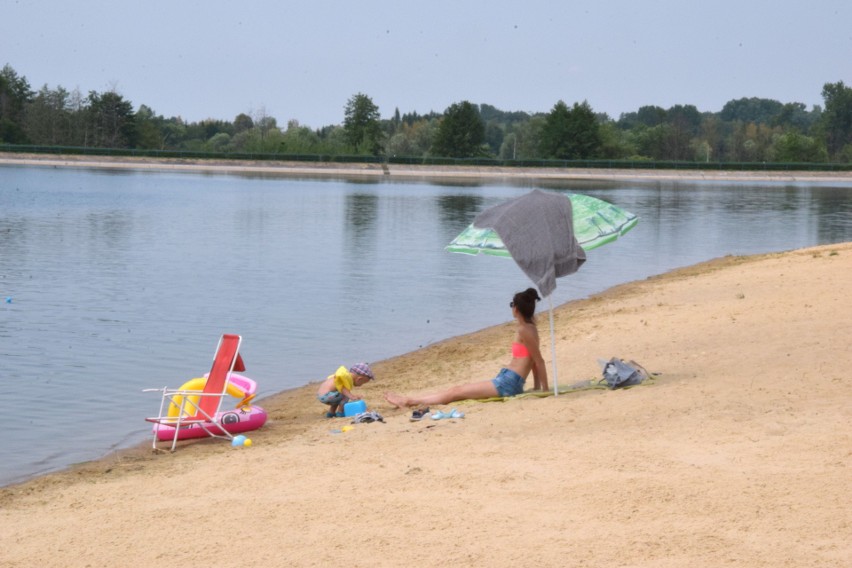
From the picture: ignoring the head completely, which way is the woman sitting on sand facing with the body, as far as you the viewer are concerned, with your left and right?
facing to the left of the viewer

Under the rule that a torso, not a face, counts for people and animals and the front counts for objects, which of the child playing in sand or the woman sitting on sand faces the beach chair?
the woman sitting on sand

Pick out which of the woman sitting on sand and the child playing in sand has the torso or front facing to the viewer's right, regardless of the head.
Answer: the child playing in sand

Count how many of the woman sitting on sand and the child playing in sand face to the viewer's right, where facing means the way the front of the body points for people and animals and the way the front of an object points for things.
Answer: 1

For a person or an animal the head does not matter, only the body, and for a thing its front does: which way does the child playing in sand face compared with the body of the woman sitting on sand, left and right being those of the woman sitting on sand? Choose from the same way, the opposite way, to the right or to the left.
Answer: the opposite way

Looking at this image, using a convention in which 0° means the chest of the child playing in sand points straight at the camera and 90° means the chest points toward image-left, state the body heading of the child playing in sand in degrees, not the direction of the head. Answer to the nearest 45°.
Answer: approximately 270°

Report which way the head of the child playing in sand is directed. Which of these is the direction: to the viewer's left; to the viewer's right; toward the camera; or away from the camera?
to the viewer's right
